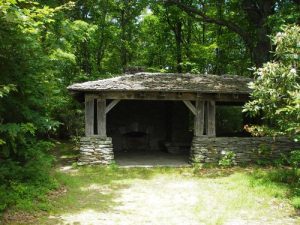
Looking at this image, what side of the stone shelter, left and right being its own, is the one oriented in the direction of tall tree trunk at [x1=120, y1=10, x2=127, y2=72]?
back

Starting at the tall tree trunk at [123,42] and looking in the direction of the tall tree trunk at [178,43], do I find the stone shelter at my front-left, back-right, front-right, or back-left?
front-right

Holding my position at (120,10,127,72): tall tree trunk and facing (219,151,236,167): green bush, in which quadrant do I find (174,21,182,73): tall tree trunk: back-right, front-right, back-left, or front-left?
front-left

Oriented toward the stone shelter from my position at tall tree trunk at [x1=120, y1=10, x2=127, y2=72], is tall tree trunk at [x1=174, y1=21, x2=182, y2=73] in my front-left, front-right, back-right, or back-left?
front-left

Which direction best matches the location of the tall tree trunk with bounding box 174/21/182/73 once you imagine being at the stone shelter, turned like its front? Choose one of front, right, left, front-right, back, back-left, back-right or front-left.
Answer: back

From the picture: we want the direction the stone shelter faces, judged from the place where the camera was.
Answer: facing the viewer
